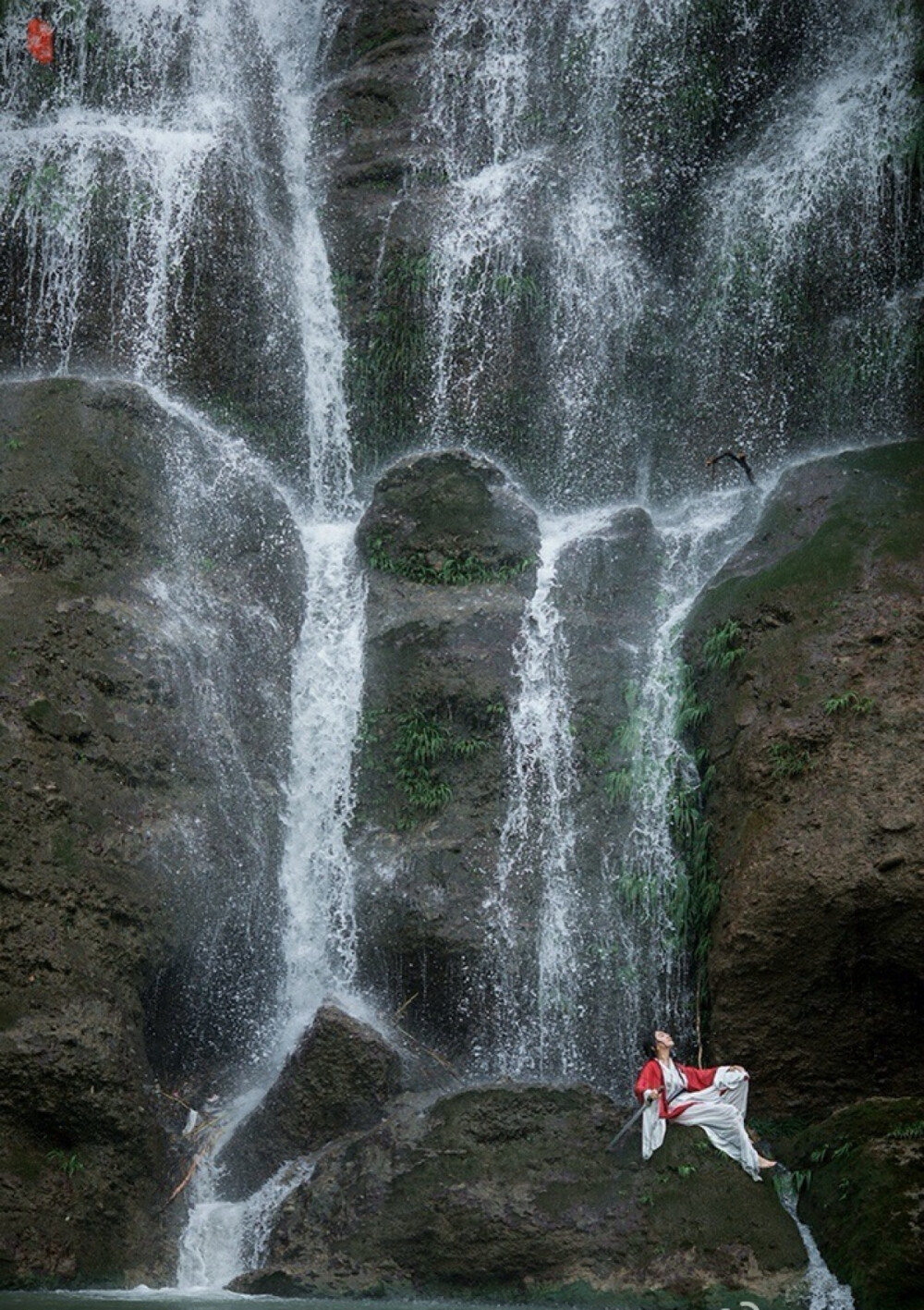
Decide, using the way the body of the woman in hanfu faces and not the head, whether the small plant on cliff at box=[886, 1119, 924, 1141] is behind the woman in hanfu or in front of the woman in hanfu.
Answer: in front

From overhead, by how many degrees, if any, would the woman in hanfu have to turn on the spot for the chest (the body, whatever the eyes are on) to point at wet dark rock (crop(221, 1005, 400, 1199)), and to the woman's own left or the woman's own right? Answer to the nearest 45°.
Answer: approximately 135° to the woman's own right

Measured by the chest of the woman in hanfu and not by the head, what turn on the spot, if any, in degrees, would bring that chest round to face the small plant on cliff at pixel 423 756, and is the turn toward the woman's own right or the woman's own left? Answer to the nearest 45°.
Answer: approximately 180°

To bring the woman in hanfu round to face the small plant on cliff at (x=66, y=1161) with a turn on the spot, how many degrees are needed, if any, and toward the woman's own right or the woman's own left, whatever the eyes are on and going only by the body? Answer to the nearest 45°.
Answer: approximately 135° to the woman's own right

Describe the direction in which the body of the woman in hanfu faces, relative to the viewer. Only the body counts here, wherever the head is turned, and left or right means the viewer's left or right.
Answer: facing the viewer and to the right of the viewer
